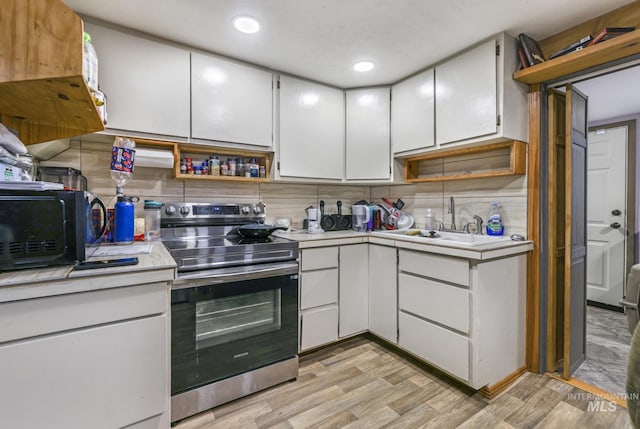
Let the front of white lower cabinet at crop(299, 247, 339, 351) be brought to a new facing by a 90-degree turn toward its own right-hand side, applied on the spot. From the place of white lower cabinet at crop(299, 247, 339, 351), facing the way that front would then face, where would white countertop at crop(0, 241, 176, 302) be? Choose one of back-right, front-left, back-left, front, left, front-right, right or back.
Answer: front

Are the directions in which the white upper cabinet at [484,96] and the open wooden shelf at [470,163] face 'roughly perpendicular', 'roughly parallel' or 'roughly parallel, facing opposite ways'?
roughly parallel

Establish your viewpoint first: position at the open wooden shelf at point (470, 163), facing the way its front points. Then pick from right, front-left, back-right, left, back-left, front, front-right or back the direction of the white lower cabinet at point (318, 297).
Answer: front

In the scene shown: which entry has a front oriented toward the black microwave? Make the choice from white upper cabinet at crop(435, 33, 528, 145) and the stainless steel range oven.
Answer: the white upper cabinet

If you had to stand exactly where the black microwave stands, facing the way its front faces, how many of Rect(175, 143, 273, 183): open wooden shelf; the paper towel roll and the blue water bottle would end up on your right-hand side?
0

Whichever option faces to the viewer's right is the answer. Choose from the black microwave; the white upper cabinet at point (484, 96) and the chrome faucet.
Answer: the black microwave

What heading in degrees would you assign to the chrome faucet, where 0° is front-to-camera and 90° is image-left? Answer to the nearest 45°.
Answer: approximately 45°

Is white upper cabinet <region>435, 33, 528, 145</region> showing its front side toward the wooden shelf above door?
no

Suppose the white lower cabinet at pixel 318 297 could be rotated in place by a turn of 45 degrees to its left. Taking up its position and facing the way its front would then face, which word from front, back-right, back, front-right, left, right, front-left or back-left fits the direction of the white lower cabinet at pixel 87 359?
back-right

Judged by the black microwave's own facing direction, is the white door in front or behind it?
in front

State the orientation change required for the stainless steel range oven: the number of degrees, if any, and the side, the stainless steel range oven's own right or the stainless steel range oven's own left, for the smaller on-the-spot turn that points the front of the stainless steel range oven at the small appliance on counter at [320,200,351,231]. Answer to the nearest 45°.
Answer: approximately 90° to the stainless steel range oven's own left

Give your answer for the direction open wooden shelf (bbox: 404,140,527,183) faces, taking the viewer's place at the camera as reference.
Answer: facing the viewer and to the left of the viewer

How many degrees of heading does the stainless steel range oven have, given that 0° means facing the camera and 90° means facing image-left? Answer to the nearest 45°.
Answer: approximately 315°

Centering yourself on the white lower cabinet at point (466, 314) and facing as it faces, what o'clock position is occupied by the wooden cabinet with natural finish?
The wooden cabinet with natural finish is roughly at 12 o'clock from the white lower cabinet.

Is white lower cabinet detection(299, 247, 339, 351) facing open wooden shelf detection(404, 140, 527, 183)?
no

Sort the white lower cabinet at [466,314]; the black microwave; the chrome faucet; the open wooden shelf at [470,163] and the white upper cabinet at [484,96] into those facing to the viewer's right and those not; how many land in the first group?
1

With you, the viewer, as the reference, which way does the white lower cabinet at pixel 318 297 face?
facing the viewer and to the right of the viewer
